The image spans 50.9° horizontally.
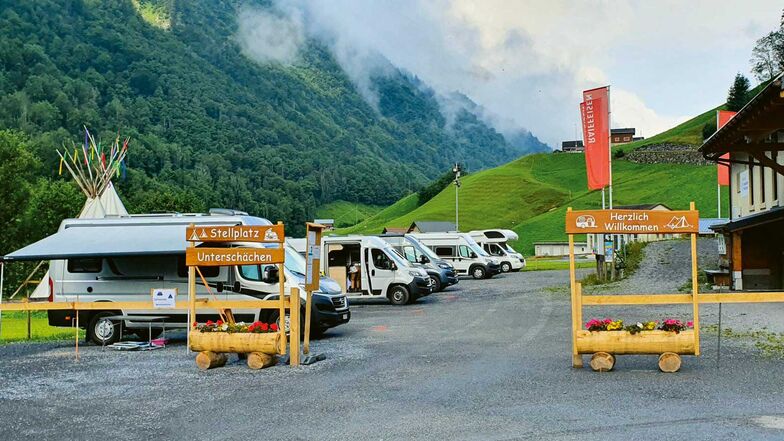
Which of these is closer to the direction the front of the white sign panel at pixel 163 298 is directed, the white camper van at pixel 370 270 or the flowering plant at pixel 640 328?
the flowering plant

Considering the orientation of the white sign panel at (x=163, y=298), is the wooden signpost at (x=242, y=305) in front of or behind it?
in front

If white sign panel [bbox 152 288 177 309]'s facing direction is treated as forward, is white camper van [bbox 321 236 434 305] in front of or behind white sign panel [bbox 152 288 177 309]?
behind

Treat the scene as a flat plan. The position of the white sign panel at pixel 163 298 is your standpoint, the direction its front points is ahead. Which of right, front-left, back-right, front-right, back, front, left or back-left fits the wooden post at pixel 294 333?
front-left

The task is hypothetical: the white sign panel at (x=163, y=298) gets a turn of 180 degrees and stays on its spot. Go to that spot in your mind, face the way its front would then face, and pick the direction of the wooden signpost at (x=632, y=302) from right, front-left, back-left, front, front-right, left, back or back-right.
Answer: back-right

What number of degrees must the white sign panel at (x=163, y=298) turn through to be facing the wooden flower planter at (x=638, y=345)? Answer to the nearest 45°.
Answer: approximately 45° to its left

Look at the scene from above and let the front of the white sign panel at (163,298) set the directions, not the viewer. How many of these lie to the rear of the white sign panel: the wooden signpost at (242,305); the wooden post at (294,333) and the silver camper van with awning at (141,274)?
1

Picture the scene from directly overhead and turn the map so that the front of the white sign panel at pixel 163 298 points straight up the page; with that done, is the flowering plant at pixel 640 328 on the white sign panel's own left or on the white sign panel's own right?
on the white sign panel's own left

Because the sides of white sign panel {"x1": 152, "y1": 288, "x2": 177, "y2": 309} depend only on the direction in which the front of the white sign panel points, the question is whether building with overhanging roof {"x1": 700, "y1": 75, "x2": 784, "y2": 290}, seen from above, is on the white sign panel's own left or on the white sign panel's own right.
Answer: on the white sign panel's own left

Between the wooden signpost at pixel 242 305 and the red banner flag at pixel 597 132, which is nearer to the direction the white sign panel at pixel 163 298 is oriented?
the wooden signpost

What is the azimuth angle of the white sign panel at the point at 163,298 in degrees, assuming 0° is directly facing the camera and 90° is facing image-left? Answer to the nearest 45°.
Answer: approximately 0°

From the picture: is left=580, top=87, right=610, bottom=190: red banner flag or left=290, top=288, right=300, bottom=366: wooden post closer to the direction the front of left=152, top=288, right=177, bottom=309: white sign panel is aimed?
the wooden post
